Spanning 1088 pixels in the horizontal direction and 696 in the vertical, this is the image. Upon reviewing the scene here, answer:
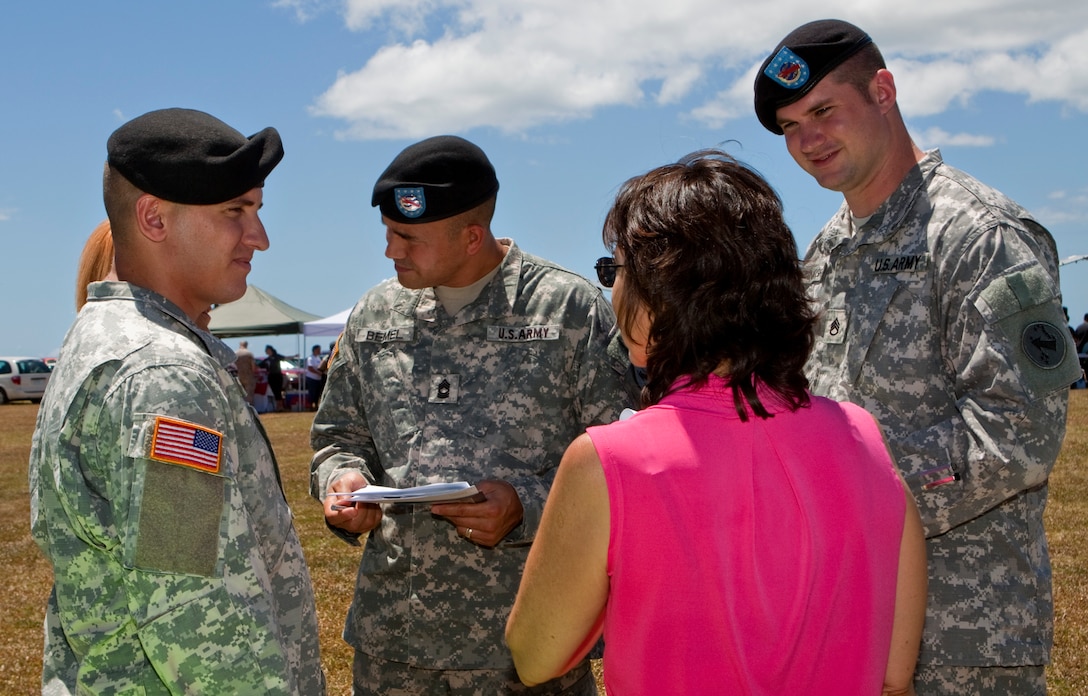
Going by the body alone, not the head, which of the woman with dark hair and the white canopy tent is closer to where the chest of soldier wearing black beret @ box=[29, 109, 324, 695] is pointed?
the woman with dark hair

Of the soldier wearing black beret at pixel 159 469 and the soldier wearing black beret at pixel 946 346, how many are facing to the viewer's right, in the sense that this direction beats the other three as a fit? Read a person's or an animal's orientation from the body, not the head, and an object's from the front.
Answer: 1

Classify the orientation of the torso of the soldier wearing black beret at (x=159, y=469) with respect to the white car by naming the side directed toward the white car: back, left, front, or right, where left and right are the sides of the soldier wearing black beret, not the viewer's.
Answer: left

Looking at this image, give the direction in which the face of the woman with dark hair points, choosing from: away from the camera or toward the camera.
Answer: away from the camera

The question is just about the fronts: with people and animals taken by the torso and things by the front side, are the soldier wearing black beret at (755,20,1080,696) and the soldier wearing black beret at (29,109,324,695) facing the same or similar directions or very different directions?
very different directions

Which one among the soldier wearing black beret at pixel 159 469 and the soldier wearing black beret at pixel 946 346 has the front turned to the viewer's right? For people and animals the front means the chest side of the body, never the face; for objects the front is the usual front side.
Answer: the soldier wearing black beret at pixel 159 469

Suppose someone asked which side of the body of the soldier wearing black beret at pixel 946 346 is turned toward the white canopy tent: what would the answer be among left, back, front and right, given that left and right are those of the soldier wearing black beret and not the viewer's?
right

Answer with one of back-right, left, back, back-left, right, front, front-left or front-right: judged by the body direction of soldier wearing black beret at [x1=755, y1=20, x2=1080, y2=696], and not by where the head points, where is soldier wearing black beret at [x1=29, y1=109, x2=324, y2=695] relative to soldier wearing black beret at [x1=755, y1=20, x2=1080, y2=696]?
front

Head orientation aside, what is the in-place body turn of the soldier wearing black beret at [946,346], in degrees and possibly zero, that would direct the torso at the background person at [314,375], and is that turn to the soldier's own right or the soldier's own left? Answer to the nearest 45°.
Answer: approximately 90° to the soldier's own right

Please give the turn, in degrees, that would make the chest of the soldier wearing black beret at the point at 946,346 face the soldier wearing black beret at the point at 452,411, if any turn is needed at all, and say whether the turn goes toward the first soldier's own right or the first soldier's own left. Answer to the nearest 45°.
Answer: approximately 45° to the first soldier's own right

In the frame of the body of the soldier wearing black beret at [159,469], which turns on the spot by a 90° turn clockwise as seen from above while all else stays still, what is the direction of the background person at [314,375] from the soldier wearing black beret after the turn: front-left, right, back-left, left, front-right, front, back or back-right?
back

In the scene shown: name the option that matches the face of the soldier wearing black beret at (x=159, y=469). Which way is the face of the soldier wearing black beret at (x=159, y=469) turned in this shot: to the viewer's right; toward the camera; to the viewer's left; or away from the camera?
to the viewer's right

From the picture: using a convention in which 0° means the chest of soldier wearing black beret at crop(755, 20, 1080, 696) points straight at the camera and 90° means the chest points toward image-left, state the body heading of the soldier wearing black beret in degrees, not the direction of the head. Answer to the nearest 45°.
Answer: approximately 45°

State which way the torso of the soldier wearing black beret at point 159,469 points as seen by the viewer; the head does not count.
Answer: to the viewer's right

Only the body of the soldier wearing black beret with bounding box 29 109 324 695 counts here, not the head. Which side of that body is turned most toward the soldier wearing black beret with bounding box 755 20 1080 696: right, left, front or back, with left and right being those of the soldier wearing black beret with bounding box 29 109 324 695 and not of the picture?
front

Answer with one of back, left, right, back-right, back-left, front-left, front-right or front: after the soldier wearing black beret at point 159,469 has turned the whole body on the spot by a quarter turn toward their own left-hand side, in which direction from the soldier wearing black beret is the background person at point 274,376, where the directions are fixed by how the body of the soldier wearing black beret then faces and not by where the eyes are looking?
front

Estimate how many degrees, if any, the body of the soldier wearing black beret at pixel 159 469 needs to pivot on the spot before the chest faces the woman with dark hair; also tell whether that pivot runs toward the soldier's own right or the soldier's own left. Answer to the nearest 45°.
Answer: approximately 45° to the soldier's own right
